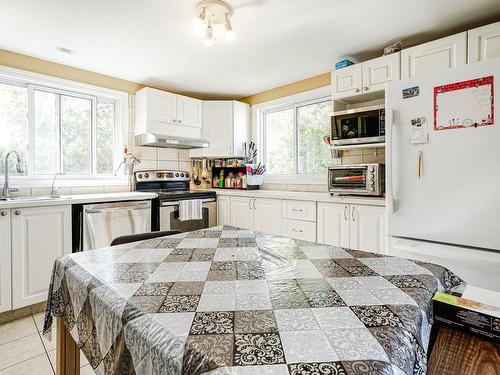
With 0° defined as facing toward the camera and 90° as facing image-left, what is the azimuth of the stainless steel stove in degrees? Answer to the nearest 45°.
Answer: approximately 315°

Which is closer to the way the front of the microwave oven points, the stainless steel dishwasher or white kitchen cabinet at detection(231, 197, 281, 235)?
the stainless steel dishwasher

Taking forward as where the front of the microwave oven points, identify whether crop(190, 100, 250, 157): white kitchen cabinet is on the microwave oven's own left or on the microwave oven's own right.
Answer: on the microwave oven's own right

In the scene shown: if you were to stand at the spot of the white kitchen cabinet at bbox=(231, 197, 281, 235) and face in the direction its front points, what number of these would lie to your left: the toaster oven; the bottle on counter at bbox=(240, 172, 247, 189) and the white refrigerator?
2
